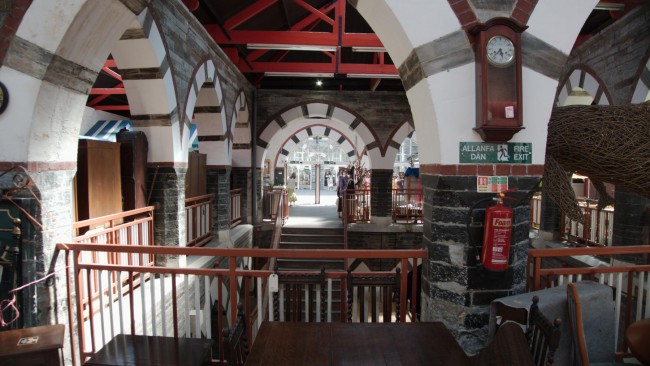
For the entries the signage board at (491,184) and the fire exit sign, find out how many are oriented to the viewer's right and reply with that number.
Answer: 0

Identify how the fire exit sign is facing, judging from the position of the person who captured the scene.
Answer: facing the viewer

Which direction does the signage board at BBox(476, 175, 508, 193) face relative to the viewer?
toward the camera

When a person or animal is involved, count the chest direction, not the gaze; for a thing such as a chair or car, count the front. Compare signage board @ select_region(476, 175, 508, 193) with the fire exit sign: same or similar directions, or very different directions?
same or similar directions

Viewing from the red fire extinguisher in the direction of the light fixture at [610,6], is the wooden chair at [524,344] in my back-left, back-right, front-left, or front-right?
back-right

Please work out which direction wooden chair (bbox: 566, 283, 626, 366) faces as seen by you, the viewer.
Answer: facing to the right of the viewer

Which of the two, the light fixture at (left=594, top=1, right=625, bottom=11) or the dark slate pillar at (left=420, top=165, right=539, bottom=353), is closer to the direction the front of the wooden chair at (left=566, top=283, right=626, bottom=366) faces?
the light fixture
